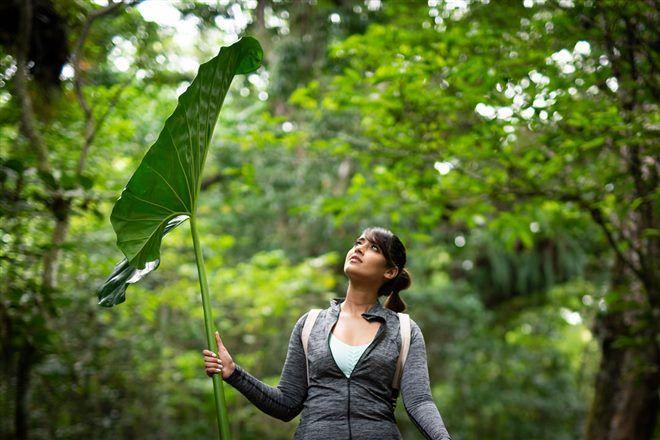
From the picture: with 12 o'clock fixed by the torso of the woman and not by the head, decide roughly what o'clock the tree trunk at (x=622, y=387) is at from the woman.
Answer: The tree trunk is roughly at 7 o'clock from the woman.

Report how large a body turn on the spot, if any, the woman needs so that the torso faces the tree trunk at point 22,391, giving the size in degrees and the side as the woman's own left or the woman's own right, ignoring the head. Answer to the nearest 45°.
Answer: approximately 135° to the woman's own right

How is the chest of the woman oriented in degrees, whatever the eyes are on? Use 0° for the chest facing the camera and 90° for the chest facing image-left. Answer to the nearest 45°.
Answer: approximately 0°
